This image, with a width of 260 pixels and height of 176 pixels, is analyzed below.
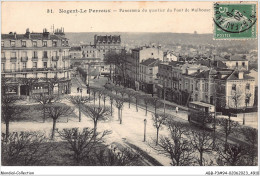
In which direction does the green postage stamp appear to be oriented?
toward the camera
